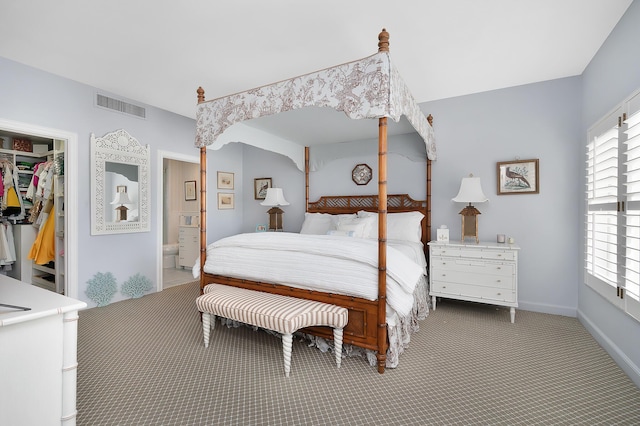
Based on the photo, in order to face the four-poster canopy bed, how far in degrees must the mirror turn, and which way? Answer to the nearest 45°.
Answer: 0° — it already faces it

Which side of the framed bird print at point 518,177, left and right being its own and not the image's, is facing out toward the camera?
front

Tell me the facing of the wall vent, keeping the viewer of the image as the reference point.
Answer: facing the viewer and to the right of the viewer

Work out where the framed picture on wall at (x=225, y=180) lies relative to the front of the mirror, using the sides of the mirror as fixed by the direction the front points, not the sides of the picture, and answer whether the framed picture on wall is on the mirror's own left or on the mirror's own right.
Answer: on the mirror's own left

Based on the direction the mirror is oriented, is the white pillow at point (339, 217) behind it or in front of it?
in front

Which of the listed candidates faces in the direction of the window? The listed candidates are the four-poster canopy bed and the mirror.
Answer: the mirror

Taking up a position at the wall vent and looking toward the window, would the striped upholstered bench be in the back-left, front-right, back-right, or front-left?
front-right

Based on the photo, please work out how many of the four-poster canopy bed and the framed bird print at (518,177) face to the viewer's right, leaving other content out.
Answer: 0

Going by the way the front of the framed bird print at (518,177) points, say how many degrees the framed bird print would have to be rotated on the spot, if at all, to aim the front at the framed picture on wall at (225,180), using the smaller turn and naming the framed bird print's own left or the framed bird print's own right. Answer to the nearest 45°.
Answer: approximately 90° to the framed bird print's own right

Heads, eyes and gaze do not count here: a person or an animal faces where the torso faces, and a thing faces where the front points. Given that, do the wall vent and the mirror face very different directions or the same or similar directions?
same or similar directions

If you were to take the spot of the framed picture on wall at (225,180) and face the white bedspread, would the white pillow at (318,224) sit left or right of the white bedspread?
left

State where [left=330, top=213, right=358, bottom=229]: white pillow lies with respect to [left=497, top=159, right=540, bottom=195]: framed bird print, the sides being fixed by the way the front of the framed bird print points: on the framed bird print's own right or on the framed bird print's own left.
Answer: on the framed bird print's own right

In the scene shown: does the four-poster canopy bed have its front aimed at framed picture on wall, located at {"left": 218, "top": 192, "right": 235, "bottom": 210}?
no

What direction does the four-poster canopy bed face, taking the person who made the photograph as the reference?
facing the viewer and to the left of the viewer

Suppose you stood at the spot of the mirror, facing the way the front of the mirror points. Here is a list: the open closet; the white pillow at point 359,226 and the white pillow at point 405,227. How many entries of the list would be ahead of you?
2

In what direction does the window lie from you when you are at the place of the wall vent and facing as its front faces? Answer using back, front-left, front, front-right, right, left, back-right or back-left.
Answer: front

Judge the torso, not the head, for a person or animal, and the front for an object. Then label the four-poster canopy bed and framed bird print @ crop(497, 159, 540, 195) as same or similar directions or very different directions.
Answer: same or similar directions
